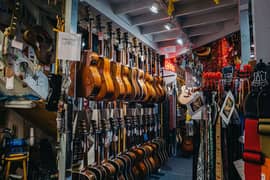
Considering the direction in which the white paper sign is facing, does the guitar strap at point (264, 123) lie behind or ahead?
ahead

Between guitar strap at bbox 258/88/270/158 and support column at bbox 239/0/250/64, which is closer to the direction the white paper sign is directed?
the guitar strap

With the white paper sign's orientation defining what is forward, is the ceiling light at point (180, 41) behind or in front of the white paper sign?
behind

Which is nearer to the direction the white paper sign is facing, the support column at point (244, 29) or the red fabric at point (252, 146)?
the red fabric

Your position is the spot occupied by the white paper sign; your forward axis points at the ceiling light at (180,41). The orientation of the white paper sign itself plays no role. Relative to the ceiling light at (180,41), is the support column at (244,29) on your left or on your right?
right

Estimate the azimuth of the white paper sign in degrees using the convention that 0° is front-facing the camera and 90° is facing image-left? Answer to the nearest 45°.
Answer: approximately 0°

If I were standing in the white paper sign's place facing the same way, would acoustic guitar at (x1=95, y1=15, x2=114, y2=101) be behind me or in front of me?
behind

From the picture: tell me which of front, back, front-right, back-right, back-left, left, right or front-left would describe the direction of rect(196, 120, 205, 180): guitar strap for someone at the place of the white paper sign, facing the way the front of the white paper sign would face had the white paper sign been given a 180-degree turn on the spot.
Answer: right

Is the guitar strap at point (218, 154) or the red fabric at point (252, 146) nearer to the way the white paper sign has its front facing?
the red fabric

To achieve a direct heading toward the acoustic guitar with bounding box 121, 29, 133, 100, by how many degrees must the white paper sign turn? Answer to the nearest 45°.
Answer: approximately 135° to its left

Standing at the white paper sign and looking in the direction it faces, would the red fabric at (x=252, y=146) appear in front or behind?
in front
